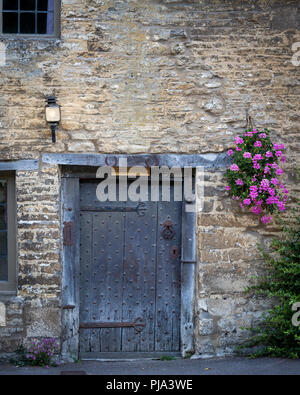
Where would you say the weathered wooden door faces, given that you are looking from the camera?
facing the viewer

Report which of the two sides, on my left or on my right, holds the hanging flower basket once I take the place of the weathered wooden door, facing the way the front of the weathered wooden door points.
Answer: on my left

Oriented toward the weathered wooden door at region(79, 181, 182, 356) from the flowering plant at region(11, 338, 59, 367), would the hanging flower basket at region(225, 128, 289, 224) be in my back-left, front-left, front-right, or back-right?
front-right

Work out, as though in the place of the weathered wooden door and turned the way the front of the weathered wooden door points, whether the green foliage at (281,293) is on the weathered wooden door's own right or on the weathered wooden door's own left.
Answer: on the weathered wooden door's own left
